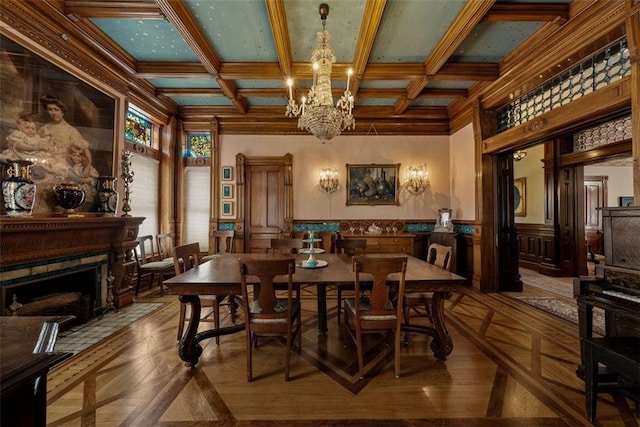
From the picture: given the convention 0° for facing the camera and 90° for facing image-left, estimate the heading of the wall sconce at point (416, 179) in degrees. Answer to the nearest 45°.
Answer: approximately 0°

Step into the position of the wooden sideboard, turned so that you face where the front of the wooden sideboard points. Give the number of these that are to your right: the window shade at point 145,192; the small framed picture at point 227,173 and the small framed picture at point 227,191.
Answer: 3

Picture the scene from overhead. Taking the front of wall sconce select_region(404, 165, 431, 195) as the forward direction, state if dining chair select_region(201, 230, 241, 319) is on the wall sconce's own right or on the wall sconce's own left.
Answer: on the wall sconce's own right

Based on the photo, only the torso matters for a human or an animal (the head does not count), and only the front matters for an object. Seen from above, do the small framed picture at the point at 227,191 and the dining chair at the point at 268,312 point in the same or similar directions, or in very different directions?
very different directions

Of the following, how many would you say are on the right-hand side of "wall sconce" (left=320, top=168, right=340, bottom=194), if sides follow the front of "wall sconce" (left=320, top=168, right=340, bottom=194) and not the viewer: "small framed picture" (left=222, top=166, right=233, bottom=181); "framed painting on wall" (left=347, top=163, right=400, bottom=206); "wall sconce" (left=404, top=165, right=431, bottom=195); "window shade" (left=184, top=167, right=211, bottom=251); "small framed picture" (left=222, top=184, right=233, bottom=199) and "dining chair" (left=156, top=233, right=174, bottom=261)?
4

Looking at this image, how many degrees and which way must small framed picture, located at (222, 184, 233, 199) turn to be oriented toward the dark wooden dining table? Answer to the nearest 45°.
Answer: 0° — it already faces it

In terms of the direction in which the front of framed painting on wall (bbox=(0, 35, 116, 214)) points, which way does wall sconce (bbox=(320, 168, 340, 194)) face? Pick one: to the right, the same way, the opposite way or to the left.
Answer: to the right

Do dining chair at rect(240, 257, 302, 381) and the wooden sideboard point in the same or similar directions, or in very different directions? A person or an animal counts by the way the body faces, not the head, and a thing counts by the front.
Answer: very different directions

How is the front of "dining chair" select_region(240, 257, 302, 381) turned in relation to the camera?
facing away from the viewer

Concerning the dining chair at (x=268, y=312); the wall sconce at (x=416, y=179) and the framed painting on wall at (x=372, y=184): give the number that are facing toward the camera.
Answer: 2
